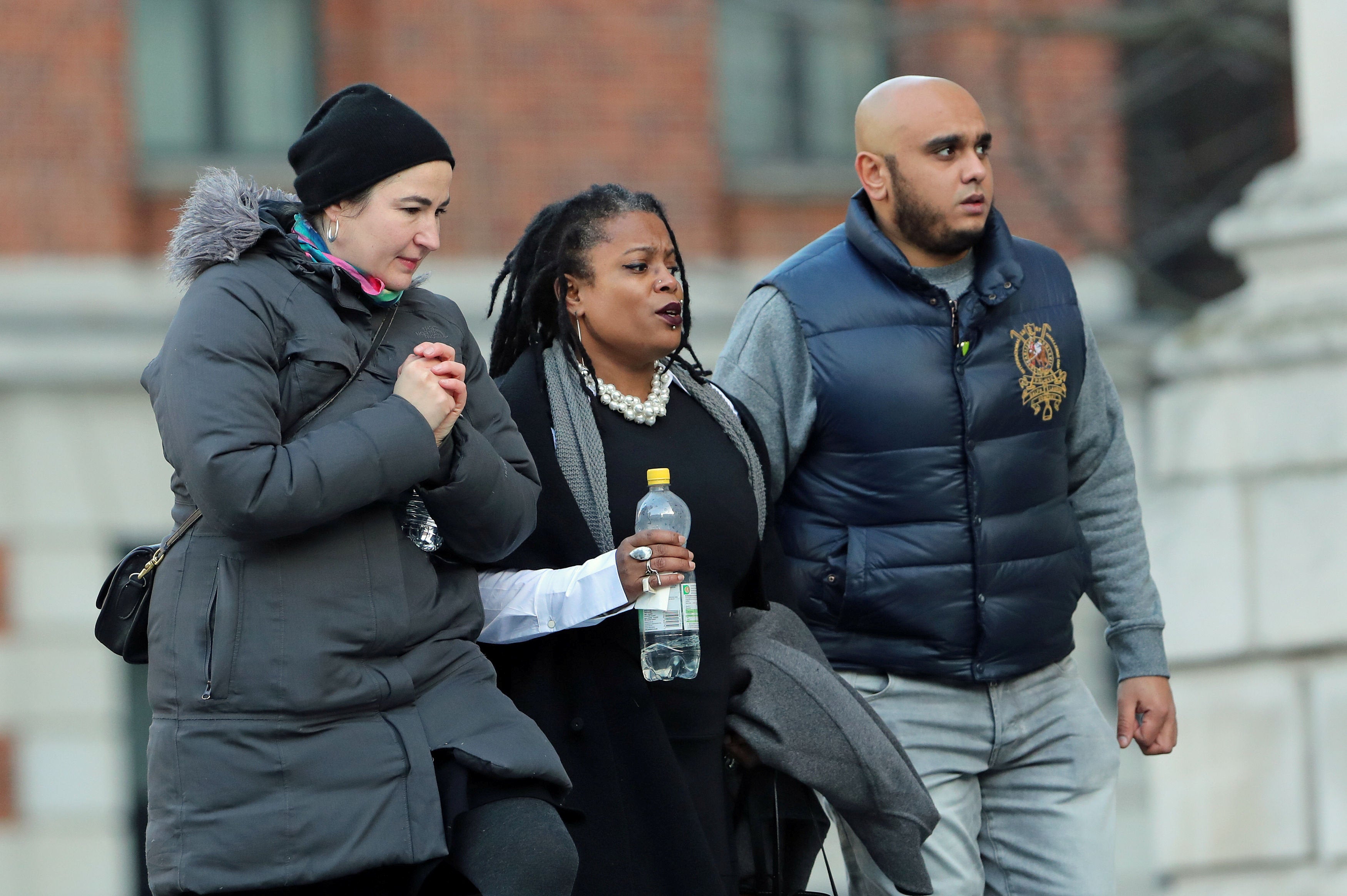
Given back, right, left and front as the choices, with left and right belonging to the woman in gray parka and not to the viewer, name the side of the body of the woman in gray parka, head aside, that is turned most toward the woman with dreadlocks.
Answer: left

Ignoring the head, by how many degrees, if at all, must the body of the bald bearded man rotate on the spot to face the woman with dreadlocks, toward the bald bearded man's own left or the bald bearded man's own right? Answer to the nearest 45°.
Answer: approximately 90° to the bald bearded man's own right

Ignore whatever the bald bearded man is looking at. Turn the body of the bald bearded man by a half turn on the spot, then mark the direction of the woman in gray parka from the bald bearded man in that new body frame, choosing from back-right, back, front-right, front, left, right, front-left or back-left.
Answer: left

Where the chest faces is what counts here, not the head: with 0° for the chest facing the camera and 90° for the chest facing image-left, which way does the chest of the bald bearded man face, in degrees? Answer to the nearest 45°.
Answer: approximately 315°

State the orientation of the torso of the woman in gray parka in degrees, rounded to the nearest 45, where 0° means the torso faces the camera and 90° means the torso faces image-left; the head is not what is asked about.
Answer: approximately 315°

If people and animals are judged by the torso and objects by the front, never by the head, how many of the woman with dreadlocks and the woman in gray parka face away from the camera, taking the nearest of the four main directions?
0

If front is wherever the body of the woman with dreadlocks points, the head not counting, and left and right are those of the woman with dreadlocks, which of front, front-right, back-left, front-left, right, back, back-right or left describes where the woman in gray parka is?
right

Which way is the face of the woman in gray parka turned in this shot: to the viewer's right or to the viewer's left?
to the viewer's right
